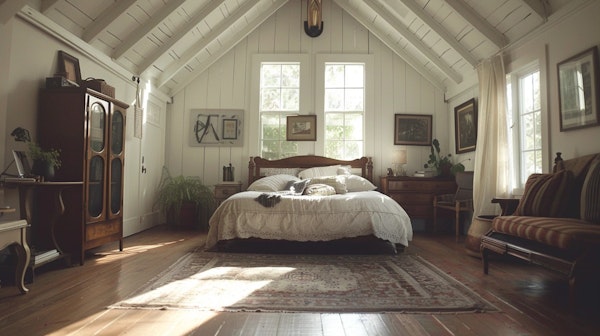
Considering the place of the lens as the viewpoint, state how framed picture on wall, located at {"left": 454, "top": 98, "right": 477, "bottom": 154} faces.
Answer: facing the viewer and to the left of the viewer

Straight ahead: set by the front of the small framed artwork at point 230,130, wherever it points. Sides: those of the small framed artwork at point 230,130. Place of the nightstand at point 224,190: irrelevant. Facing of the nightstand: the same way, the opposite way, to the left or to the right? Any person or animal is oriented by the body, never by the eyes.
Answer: the same way

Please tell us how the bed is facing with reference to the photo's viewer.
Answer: facing the viewer

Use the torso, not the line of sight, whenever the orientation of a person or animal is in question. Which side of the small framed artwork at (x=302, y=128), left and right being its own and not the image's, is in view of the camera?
front

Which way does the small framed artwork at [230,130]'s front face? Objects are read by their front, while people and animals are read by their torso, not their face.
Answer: toward the camera

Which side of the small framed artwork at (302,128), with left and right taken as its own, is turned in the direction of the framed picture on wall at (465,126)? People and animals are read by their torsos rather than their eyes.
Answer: left

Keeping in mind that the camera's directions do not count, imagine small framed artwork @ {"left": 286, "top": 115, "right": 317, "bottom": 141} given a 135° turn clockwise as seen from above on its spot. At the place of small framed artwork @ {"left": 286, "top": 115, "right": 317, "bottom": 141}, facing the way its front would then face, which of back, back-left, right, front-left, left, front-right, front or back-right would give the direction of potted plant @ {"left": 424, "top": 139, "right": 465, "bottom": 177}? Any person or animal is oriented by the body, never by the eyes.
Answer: back-right
